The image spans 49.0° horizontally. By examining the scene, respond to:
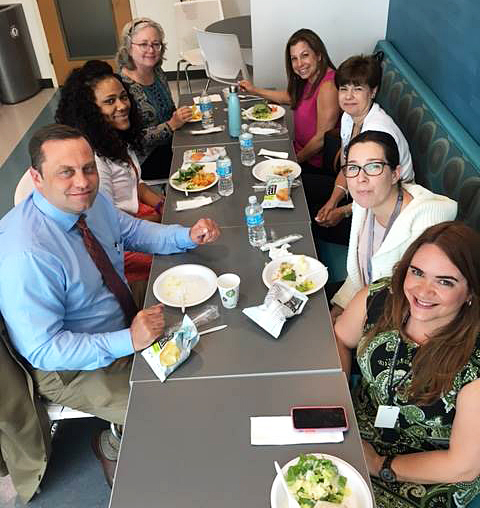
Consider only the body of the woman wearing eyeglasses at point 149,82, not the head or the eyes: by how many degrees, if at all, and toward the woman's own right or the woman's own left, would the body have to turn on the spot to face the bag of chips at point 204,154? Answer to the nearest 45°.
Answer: approximately 45° to the woman's own right

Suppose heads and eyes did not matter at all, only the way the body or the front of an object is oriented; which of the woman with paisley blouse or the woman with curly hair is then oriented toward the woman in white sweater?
the woman with curly hair

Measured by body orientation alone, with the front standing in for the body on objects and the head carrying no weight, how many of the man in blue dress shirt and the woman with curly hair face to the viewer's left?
0

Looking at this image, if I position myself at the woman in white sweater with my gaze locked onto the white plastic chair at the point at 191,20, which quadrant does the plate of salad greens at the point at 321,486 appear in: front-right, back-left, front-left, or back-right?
back-left

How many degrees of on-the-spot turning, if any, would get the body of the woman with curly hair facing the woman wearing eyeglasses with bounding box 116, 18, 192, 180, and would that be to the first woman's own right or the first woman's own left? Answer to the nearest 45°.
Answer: approximately 135° to the first woman's own left

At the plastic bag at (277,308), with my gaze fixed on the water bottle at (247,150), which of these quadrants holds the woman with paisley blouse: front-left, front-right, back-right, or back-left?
back-right

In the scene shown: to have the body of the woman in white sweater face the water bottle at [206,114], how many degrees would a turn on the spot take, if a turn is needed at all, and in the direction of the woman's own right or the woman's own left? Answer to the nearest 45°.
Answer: approximately 90° to the woman's own right

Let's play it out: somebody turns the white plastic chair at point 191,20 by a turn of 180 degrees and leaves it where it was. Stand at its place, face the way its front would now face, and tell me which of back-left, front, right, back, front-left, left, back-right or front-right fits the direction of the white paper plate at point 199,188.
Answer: back-left

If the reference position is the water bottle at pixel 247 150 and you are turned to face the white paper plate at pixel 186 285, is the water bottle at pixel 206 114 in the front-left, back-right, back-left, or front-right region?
back-right

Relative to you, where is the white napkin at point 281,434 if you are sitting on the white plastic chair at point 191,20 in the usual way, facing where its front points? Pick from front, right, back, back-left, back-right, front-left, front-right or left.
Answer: front-right

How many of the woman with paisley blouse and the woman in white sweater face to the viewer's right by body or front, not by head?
0

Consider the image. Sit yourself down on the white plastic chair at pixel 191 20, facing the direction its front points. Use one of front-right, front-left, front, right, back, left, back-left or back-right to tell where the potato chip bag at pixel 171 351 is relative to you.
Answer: front-right

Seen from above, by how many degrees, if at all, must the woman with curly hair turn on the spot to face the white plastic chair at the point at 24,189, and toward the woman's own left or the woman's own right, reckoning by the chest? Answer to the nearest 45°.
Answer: approximately 90° to the woman's own right

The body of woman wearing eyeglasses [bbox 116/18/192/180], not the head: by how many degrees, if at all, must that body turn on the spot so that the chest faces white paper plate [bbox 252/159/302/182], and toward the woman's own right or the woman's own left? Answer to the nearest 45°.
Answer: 0° — they already face it

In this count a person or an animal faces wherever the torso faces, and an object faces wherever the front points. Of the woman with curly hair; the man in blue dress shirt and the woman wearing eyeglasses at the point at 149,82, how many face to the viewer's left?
0

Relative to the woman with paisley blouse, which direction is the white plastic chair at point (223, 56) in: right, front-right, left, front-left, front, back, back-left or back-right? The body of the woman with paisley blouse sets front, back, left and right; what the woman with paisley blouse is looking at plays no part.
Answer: right
